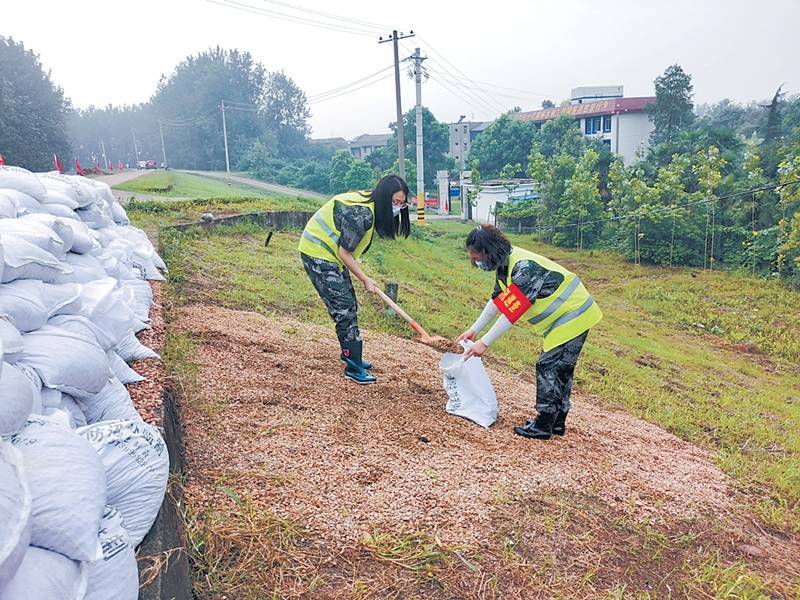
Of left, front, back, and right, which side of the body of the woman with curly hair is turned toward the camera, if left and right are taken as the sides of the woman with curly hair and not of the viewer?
left

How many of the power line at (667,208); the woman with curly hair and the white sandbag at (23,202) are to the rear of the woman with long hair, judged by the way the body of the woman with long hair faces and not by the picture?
1

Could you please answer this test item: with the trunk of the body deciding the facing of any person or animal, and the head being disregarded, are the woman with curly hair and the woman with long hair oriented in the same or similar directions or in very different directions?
very different directions

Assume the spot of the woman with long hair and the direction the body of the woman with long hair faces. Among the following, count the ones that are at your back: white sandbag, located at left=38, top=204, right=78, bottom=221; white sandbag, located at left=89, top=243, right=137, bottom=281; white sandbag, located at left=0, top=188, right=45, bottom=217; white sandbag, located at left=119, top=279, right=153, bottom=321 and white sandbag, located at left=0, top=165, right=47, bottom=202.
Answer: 5

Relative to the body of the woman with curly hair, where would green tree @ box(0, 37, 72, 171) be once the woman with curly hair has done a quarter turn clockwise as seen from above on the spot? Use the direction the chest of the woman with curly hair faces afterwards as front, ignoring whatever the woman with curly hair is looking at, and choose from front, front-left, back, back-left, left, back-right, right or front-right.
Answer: front-left

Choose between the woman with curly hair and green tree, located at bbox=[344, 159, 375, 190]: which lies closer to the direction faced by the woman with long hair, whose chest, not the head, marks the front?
the woman with curly hair

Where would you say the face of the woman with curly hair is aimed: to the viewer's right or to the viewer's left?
to the viewer's left

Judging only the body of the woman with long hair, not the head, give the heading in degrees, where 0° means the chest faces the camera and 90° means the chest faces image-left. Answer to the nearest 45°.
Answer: approximately 270°

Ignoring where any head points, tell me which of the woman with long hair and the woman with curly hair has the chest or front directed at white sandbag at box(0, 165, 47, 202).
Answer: the woman with curly hair

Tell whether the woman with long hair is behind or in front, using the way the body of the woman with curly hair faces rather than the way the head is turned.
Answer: in front

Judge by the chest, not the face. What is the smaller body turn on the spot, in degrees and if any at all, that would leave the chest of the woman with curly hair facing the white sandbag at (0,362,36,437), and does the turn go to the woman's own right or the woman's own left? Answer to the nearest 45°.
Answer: approximately 45° to the woman's own left

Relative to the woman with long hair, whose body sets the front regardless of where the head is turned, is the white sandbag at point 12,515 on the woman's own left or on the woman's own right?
on the woman's own right

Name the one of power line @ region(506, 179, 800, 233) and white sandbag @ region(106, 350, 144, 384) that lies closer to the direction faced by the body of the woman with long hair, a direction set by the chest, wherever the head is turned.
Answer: the power line

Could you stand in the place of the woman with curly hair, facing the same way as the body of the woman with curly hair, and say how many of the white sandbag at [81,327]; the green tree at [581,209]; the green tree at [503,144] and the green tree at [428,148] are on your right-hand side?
3

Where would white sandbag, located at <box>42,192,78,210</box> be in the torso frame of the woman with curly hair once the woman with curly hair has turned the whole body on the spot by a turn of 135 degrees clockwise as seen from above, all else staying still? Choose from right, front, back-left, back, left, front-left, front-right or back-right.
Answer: back-left

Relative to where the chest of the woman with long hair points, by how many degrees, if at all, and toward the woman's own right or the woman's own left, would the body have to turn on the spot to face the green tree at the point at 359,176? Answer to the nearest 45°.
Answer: approximately 90° to the woman's own left

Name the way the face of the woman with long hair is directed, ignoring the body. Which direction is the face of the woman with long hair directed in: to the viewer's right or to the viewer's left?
to the viewer's right

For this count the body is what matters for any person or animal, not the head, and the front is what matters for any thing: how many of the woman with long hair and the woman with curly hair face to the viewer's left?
1
